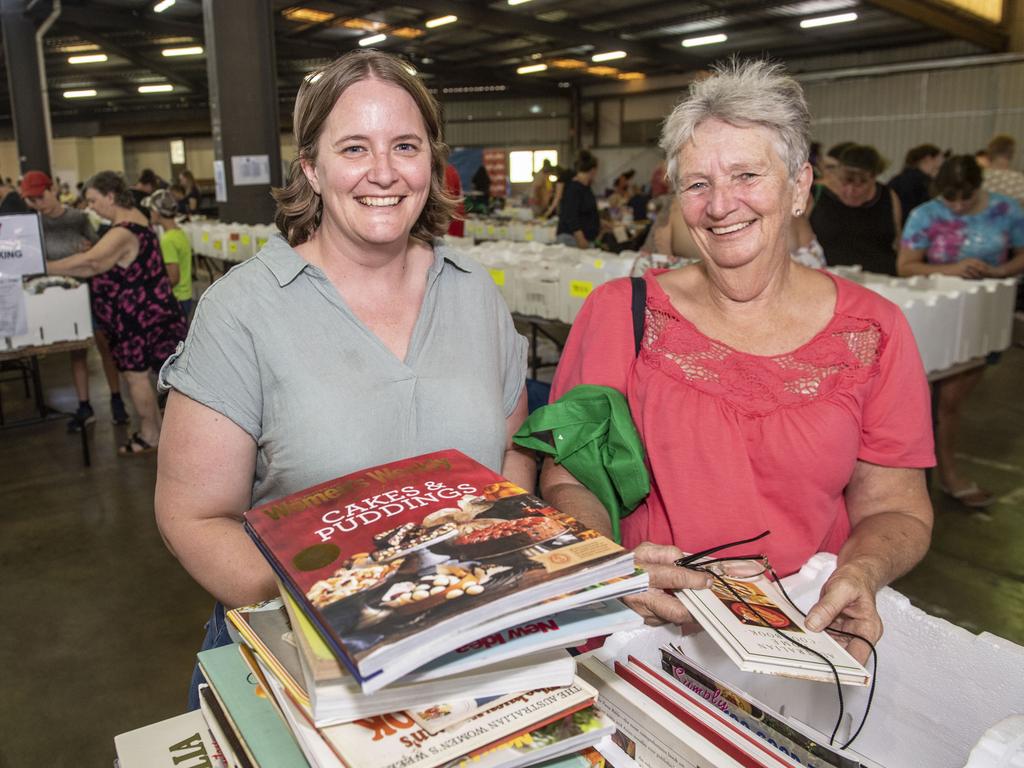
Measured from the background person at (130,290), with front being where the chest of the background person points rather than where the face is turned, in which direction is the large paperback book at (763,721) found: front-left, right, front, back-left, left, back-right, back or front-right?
left

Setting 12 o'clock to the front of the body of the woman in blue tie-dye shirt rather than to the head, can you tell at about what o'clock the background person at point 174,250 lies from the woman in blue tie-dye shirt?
The background person is roughly at 3 o'clock from the woman in blue tie-dye shirt.

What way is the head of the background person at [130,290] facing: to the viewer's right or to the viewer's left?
to the viewer's left

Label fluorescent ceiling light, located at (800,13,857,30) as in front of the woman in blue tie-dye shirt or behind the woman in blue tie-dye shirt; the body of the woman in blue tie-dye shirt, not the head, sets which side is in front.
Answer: behind

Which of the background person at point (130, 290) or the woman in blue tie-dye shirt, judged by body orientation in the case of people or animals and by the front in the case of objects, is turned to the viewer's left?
the background person

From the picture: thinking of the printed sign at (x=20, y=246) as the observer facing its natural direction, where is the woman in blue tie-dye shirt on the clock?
The woman in blue tie-dye shirt is roughly at 10 o'clock from the printed sign.

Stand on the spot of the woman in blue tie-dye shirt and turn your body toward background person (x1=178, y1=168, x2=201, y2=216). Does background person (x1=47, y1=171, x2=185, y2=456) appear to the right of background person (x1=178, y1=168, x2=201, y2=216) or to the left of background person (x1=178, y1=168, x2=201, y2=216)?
left

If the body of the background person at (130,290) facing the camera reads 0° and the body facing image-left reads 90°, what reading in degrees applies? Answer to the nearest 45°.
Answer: approximately 90°

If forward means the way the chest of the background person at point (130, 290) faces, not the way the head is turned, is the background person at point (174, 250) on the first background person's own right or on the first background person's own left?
on the first background person's own right

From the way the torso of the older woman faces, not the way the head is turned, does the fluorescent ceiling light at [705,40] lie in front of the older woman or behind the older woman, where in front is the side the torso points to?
behind

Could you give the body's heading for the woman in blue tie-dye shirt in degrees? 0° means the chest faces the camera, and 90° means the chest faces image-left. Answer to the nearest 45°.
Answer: approximately 0°

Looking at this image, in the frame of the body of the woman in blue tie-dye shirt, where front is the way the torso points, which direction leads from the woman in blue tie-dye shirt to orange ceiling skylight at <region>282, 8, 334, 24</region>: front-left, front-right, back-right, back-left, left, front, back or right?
back-right
